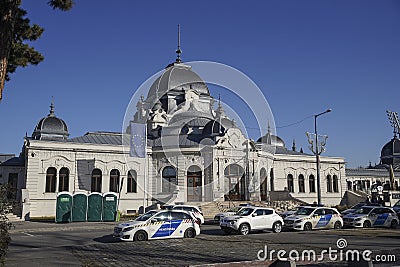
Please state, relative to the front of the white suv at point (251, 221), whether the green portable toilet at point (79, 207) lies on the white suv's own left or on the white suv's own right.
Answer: on the white suv's own right

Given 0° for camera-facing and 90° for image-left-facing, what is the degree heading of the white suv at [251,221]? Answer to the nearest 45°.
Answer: approximately 45°

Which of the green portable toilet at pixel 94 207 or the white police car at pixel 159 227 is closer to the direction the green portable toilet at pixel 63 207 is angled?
the white police car

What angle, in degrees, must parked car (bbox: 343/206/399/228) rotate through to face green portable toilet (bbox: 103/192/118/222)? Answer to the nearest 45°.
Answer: approximately 45° to its right

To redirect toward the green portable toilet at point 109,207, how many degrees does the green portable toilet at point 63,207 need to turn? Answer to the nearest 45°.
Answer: approximately 90° to its left

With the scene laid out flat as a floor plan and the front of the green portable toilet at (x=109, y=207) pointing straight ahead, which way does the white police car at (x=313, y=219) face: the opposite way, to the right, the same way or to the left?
to the right

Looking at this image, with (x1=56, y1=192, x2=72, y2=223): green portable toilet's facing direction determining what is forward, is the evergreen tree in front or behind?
in front

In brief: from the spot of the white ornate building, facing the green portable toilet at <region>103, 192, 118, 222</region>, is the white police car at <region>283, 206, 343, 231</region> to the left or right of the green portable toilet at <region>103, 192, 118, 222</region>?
left

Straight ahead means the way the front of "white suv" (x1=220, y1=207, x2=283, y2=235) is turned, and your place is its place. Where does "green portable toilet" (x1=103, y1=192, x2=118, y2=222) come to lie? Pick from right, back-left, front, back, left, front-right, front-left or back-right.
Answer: right

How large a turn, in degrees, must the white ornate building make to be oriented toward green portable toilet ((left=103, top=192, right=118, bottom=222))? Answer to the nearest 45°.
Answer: approximately 45° to its right

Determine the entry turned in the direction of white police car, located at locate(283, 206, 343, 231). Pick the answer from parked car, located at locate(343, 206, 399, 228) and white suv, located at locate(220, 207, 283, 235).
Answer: the parked car

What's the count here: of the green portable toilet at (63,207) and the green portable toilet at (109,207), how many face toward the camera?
2

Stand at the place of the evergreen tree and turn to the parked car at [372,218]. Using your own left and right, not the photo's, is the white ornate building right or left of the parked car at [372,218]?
left

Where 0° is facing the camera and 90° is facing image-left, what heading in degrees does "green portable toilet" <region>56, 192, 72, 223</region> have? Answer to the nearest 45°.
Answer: approximately 0°

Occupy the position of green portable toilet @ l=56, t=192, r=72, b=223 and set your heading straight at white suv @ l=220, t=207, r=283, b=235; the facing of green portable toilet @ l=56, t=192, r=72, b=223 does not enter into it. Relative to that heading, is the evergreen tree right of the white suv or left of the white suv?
right
